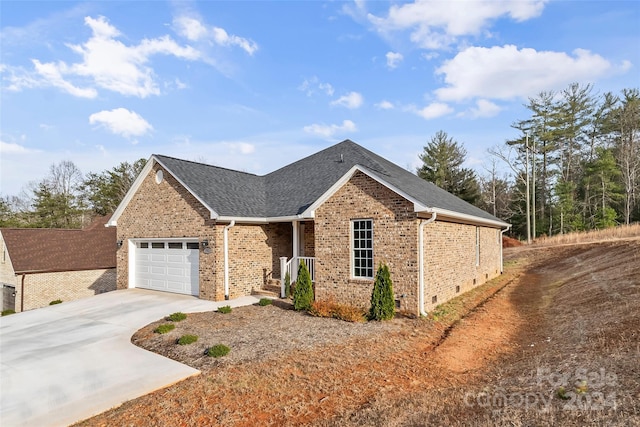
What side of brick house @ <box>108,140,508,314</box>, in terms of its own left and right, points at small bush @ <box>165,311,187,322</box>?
front

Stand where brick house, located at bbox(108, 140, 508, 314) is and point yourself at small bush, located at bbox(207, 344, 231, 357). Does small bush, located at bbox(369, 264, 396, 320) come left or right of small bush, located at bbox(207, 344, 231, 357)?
left

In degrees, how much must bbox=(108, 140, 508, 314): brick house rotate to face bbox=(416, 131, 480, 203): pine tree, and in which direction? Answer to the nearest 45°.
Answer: approximately 180°

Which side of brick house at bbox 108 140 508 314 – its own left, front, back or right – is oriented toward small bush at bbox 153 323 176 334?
front
